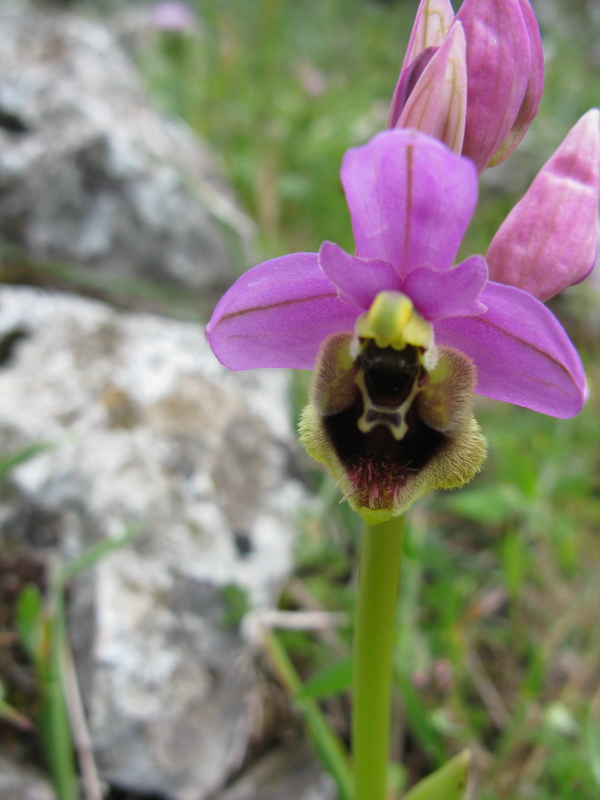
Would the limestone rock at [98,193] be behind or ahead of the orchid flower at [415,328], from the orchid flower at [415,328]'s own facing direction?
behind

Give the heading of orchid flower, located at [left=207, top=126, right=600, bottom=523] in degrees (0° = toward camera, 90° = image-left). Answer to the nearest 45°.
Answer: approximately 0°
